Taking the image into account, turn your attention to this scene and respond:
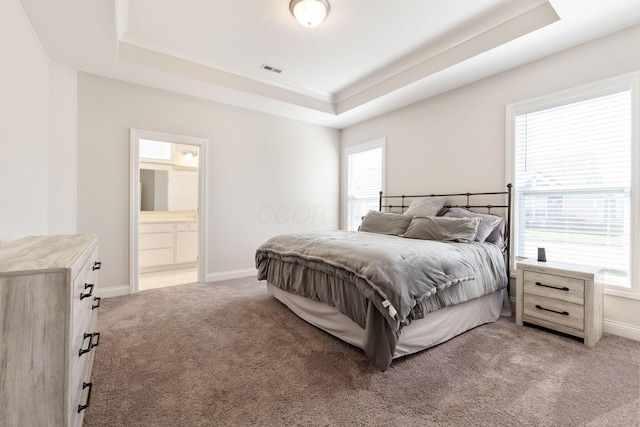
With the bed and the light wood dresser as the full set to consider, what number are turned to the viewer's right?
1

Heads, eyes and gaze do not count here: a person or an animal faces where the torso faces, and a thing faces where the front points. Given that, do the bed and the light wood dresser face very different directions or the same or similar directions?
very different directions

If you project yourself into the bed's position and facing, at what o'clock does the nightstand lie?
The nightstand is roughly at 7 o'clock from the bed.

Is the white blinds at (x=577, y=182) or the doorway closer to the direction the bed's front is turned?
the doorway

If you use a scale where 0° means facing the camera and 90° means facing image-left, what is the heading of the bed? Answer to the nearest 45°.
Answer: approximately 45°

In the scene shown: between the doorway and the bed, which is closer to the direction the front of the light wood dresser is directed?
the bed

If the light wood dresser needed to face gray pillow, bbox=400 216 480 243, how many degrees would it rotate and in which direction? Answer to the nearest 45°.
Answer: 0° — it already faces it

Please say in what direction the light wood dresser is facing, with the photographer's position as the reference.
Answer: facing to the right of the viewer

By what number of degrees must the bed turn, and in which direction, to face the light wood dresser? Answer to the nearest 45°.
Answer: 0° — it already faces it

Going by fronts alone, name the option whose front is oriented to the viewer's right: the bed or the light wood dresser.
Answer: the light wood dresser
